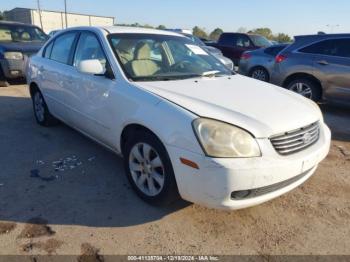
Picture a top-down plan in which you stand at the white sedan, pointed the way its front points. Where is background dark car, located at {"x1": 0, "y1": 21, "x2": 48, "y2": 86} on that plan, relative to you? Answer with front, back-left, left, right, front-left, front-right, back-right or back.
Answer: back

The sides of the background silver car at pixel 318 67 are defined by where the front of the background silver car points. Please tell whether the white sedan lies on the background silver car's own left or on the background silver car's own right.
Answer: on the background silver car's own right

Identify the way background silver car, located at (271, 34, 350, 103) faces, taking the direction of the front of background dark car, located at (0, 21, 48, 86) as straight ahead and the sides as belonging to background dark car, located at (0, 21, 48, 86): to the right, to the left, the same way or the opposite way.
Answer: to the left

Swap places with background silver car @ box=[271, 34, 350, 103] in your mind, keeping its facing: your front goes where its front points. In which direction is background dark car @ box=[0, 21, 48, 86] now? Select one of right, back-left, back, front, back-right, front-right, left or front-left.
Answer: back

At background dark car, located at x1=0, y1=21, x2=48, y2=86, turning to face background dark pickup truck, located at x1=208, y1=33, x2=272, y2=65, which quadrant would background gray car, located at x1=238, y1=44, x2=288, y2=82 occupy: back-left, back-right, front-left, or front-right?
front-right

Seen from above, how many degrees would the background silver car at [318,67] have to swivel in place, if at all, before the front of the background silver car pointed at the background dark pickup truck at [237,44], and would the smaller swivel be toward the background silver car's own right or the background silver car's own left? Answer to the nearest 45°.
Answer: approximately 135° to the background silver car's own left

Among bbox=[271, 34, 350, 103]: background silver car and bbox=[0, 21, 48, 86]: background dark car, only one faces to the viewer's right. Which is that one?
the background silver car

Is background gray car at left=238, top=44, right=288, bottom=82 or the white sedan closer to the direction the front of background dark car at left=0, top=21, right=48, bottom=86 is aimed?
the white sedan

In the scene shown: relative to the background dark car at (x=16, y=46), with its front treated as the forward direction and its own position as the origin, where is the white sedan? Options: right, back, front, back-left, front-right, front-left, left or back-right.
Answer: front-left

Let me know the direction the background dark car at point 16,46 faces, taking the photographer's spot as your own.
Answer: facing the viewer and to the left of the viewer

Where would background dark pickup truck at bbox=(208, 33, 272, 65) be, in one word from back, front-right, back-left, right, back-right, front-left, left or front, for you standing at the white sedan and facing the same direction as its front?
back-left

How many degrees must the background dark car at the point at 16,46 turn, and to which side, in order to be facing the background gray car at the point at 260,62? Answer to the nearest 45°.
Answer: approximately 90° to its left

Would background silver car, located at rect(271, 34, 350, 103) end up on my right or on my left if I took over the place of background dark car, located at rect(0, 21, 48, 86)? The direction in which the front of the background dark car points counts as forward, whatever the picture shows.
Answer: on my left

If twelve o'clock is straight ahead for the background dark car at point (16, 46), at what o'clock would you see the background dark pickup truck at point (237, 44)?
the background dark pickup truck at point (237, 44) is roughly at 7 o'clock from the background dark car at point (16, 46).

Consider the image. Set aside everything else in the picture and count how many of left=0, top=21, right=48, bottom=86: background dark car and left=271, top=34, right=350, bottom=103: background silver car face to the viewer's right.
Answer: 1

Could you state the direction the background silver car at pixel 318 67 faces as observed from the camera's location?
facing to the right of the viewer
